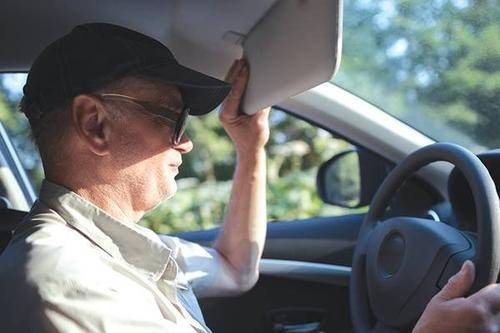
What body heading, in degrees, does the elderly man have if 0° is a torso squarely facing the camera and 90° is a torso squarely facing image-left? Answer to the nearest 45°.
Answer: approximately 270°

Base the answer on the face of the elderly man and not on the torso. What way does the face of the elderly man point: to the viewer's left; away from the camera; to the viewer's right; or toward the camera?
to the viewer's right
